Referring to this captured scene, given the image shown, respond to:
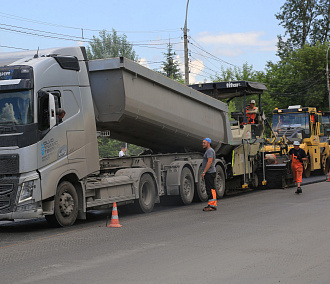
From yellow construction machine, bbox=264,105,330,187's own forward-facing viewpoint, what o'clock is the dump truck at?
The dump truck is roughly at 11 o'clock from the yellow construction machine.

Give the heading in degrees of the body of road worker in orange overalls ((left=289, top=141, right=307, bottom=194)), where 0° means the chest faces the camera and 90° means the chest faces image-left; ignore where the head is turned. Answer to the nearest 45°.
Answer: approximately 0°

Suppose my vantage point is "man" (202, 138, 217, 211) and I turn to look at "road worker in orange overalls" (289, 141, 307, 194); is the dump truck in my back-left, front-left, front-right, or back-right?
back-left

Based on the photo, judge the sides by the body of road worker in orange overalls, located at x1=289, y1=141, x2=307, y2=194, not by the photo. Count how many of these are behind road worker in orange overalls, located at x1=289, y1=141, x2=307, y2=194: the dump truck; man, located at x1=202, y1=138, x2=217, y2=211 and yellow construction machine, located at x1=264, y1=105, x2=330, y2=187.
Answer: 1

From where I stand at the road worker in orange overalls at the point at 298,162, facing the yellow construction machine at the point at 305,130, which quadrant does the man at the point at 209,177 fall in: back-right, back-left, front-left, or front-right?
back-left

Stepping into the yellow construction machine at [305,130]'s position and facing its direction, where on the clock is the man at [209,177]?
The man is roughly at 11 o'clock from the yellow construction machine.

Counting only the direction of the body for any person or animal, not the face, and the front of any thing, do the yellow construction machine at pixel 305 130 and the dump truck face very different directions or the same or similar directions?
same or similar directions

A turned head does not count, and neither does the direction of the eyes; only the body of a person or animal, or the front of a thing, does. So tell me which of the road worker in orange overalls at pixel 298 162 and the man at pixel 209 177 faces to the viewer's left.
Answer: the man

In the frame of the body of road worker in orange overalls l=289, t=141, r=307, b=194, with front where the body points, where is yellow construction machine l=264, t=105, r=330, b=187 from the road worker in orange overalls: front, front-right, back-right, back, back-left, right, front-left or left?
back

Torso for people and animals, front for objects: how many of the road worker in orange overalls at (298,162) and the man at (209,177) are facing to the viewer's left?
1

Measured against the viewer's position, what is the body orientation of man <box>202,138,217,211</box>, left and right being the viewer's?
facing to the left of the viewer

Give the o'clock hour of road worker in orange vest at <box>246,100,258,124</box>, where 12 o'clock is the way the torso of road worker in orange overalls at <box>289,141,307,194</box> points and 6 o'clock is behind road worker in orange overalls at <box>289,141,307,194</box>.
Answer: road worker in orange vest at <box>246,100,258,124</box> is roughly at 4 o'clock from road worker in orange overalls at <box>289,141,307,194</box>.

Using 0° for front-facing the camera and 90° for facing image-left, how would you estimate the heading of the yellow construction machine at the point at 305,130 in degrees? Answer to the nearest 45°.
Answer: approximately 45°

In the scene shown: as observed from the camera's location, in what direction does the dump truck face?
facing the viewer and to the left of the viewer

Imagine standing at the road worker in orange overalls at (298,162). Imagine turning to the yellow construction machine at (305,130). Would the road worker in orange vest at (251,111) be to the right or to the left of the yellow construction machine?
left
